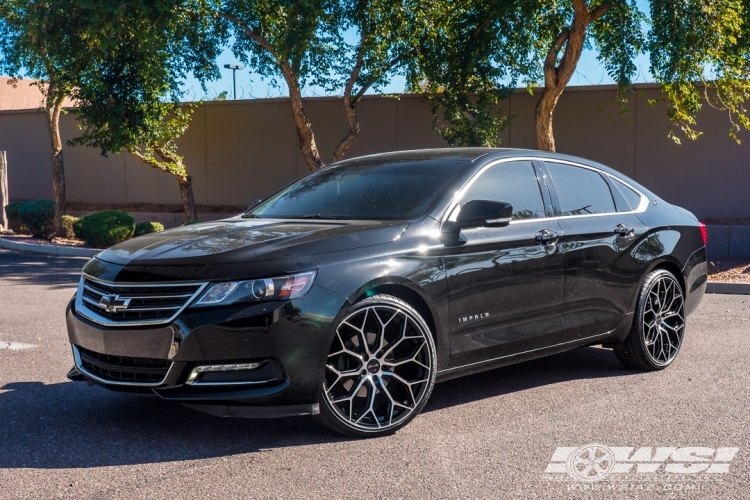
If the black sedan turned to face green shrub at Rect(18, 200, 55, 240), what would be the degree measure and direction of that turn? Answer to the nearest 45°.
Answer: approximately 90° to its right

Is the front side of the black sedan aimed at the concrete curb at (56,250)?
no

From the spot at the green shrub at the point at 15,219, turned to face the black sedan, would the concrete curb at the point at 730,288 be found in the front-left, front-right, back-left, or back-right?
front-left

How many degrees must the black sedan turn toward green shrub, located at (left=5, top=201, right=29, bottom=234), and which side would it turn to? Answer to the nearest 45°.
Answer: approximately 90° to its right

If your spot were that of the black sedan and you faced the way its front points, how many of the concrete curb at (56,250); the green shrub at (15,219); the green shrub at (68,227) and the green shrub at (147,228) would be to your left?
0

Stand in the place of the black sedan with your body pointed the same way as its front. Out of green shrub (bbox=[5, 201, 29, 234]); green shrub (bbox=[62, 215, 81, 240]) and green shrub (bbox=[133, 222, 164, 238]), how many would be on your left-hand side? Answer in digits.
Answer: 0

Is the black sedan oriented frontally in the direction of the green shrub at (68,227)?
no

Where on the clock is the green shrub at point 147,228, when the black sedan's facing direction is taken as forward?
The green shrub is roughly at 4 o'clock from the black sedan.

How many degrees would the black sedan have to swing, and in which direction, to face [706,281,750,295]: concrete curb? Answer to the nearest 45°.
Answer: approximately 180°

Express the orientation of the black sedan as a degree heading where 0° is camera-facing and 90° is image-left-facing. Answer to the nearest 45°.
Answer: approximately 45°

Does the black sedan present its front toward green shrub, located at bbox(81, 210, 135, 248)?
no

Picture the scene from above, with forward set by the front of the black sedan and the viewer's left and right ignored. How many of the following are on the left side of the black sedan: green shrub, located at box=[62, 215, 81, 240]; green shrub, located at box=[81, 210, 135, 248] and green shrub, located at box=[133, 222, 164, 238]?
0

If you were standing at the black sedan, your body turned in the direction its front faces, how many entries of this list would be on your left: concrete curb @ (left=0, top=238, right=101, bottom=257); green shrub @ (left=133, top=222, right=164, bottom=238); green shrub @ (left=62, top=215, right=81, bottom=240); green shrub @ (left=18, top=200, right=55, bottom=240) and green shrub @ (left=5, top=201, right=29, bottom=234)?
0

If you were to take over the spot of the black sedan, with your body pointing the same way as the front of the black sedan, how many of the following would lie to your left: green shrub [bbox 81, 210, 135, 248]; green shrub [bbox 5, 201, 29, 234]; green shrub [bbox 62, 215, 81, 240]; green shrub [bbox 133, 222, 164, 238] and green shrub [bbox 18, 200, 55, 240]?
0
